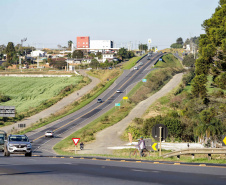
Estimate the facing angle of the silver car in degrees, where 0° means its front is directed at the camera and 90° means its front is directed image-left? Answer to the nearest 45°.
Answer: approximately 0°
